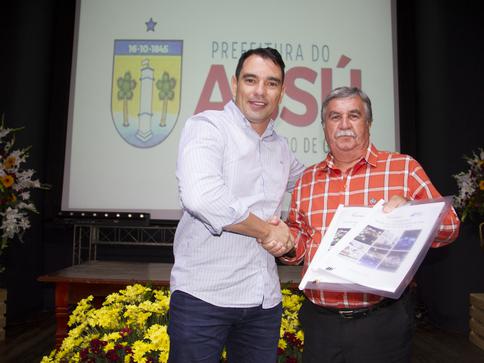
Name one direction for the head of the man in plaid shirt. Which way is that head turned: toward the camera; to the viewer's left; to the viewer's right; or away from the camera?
toward the camera

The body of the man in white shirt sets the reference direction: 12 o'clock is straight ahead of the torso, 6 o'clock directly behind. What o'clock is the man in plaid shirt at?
The man in plaid shirt is roughly at 10 o'clock from the man in white shirt.

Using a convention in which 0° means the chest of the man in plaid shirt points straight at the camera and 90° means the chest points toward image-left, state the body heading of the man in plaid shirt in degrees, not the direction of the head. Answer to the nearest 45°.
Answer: approximately 0°

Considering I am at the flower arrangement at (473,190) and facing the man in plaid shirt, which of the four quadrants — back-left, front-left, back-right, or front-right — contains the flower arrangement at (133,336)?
front-right

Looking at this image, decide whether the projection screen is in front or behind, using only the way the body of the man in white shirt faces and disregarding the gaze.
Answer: behind

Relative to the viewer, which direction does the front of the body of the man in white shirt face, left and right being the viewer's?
facing the viewer and to the right of the viewer

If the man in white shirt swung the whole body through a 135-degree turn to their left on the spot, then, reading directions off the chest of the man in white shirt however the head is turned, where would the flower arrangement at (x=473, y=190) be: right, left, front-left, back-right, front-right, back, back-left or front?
front-right

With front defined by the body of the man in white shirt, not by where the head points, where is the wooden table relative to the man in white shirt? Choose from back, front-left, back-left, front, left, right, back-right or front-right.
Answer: back

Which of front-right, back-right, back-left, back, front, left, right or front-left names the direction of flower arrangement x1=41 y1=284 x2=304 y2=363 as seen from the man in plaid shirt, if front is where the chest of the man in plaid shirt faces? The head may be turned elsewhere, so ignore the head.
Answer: right

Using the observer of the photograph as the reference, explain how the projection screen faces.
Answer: facing the viewer

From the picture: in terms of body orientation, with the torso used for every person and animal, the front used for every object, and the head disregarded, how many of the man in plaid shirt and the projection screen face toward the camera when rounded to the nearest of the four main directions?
2
